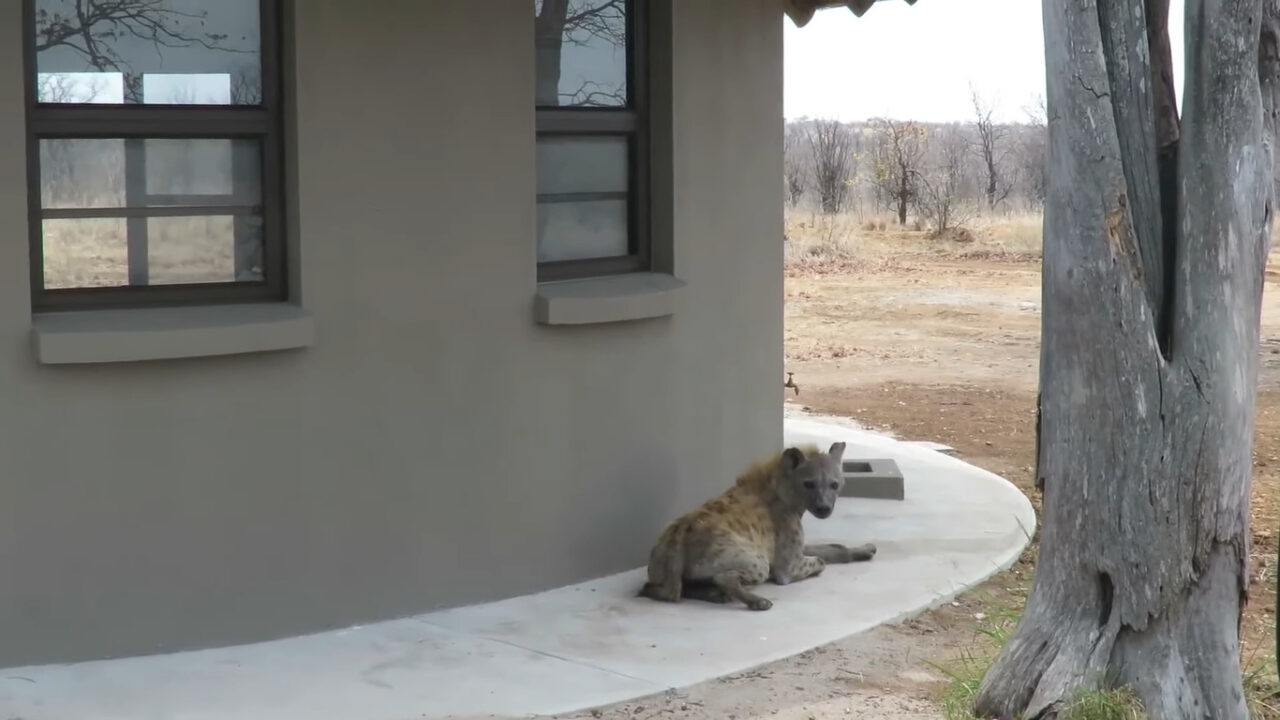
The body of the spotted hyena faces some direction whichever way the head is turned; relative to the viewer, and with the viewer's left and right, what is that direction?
facing away from the viewer and to the right of the viewer

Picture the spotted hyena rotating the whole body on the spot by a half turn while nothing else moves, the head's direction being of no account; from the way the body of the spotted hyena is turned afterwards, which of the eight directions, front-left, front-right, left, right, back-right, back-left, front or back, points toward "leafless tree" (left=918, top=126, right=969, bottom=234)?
back-right

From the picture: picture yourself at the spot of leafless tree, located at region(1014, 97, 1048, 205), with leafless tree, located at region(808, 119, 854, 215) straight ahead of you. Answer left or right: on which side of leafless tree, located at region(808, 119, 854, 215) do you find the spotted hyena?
left

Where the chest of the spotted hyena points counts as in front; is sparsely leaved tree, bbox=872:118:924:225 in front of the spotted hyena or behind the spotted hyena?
in front

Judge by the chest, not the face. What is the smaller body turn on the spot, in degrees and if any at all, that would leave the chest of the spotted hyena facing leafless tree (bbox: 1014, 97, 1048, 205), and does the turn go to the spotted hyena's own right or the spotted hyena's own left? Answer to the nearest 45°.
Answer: approximately 45° to the spotted hyena's own left

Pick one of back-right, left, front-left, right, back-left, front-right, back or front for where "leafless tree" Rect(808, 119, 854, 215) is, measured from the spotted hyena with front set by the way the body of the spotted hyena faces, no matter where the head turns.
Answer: front-left

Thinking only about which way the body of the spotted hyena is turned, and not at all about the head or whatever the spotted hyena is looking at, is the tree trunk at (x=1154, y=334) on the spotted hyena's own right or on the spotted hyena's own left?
on the spotted hyena's own right
